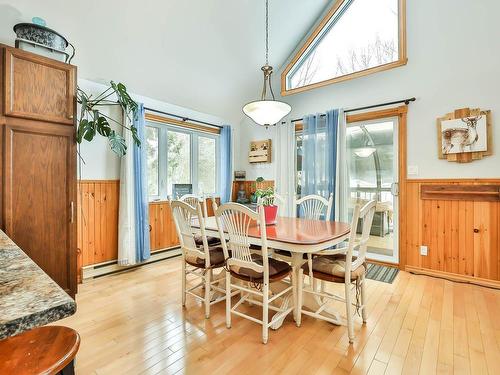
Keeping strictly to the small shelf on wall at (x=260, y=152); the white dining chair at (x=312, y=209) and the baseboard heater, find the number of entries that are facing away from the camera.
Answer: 0

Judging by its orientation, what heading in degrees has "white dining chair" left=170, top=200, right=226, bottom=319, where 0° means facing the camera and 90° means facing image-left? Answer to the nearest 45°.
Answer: approximately 225°

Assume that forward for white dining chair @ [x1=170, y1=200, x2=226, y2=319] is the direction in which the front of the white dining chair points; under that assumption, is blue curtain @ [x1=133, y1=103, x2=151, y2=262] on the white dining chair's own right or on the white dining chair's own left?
on the white dining chair's own left

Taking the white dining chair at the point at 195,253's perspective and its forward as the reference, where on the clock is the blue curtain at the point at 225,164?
The blue curtain is roughly at 11 o'clock from the white dining chair.

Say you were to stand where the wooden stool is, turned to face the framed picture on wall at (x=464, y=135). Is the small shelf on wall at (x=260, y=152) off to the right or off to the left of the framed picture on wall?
left

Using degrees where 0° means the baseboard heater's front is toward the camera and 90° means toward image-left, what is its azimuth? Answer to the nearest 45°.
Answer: approximately 315°

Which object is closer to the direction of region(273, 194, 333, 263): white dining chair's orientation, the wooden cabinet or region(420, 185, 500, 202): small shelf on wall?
the wooden cabinet

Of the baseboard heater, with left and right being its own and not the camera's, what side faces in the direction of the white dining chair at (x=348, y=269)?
front

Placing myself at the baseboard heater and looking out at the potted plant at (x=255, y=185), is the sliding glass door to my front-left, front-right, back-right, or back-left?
front-right

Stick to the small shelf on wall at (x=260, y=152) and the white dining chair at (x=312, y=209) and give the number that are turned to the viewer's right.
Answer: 0

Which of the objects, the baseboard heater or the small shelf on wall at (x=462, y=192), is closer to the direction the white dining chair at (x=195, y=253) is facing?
the small shelf on wall

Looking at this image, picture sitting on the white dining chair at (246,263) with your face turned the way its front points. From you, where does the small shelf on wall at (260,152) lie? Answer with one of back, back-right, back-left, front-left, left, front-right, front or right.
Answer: front-left

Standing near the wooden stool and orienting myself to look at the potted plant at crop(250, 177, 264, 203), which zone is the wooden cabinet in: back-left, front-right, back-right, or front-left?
front-left

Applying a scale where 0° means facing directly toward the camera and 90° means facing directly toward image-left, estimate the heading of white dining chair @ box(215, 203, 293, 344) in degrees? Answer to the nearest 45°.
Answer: approximately 225°

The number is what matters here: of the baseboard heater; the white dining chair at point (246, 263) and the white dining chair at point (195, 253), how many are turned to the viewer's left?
0

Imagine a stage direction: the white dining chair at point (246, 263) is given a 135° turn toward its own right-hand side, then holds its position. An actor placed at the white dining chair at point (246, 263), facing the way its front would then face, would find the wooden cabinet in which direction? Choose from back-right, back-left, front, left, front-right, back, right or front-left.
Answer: right
